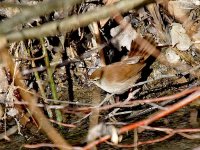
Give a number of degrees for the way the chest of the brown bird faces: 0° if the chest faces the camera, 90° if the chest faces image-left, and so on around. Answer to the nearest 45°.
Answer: approximately 90°
